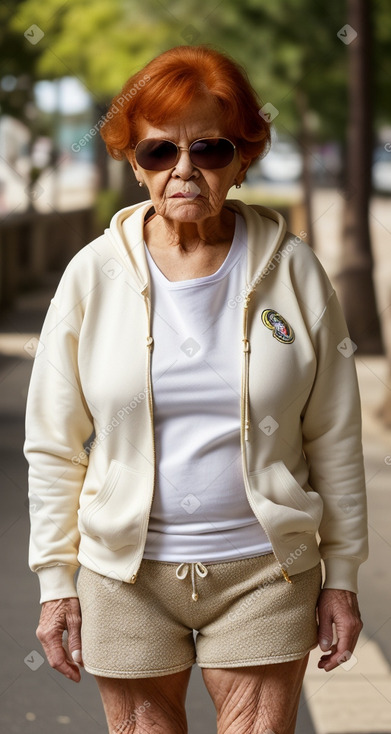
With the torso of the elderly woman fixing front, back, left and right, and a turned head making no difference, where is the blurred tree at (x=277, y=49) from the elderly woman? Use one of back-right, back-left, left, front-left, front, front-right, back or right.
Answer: back

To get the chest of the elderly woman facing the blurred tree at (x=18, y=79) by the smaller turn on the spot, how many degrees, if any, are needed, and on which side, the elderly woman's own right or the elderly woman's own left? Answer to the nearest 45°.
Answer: approximately 180°

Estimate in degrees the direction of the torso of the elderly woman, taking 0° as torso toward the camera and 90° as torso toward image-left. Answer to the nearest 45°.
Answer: approximately 0°
